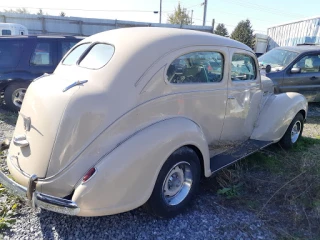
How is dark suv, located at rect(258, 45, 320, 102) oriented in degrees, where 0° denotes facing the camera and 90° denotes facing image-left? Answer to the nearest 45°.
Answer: approximately 45°

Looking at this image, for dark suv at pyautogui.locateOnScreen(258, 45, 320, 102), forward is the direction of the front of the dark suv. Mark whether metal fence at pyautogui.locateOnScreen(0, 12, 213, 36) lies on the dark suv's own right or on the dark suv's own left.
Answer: on the dark suv's own right

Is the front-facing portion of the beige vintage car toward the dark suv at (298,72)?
yes

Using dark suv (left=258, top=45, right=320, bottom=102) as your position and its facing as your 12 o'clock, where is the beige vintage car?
The beige vintage car is roughly at 11 o'clock from the dark suv.
